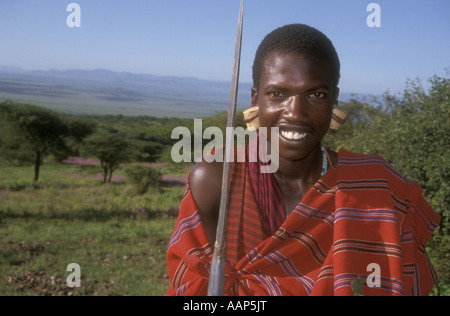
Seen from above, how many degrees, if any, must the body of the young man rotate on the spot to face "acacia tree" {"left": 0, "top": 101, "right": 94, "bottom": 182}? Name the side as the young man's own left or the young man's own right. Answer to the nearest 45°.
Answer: approximately 135° to the young man's own right

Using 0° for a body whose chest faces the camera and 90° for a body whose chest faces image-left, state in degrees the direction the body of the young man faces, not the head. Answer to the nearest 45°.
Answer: approximately 0°
